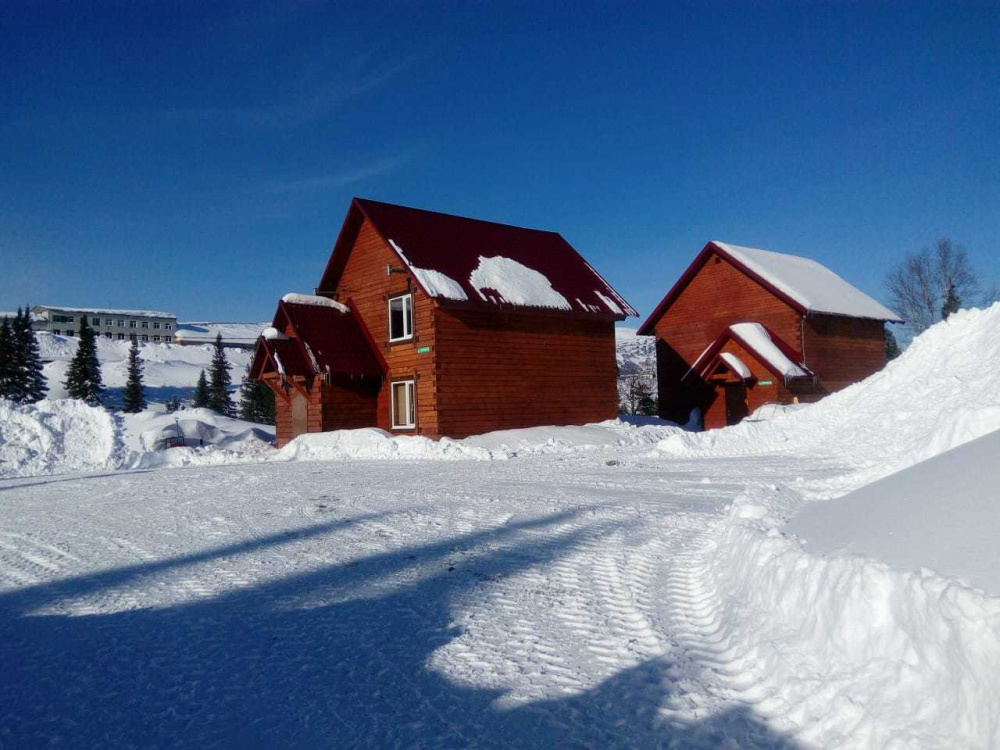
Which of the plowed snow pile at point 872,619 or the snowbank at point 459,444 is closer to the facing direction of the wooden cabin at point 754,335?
the snowbank

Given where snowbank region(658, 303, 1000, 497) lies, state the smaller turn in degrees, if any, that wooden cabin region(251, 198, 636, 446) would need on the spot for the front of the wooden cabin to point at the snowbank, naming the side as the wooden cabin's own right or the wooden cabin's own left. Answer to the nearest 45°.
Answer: approximately 90° to the wooden cabin's own left

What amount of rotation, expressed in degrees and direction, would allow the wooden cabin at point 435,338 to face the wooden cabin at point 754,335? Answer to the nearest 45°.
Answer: approximately 135° to its left

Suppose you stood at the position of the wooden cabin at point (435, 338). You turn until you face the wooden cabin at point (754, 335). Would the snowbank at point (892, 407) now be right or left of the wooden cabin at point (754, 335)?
right

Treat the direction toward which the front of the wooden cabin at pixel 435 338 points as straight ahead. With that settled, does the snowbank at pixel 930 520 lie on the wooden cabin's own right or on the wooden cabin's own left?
on the wooden cabin's own left

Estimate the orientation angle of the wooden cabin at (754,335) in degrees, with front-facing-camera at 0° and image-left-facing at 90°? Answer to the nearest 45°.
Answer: approximately 45°

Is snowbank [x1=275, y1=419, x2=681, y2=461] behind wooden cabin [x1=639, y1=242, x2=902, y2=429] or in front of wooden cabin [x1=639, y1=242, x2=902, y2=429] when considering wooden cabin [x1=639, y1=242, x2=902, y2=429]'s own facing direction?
in front

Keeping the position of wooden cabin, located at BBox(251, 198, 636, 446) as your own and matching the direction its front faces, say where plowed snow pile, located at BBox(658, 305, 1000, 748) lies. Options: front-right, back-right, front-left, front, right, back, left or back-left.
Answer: front-left

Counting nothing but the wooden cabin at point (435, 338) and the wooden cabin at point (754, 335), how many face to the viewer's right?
0

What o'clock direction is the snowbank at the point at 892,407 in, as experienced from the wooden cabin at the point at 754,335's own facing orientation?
The snowbank is roughly at 10 o'clock from the wooden cabin.
